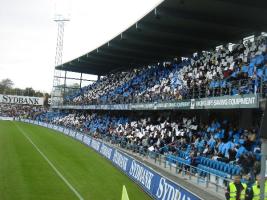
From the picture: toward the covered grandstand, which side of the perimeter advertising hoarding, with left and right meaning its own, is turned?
back

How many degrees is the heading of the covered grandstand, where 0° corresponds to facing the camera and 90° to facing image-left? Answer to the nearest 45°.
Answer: approximately 45°

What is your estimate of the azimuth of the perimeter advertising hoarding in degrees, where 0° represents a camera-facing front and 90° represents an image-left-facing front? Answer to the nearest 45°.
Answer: approximately 45°
